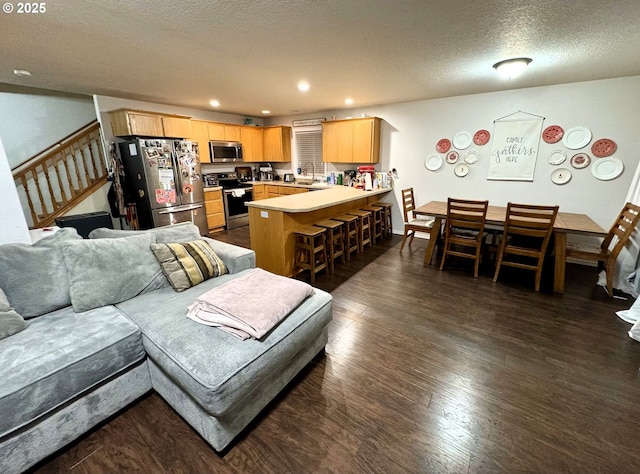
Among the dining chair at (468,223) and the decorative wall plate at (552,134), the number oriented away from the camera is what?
1

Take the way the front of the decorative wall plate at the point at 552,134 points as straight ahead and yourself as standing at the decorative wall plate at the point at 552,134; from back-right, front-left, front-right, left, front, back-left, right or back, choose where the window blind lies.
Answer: right

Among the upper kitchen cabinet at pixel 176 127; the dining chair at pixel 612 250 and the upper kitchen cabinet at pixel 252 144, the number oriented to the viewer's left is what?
1

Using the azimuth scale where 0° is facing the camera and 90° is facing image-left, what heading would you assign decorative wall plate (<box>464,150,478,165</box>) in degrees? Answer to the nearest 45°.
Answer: approximately 0°

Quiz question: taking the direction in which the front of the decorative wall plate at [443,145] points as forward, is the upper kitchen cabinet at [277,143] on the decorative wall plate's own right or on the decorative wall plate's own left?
on the decorative wall plate's own right

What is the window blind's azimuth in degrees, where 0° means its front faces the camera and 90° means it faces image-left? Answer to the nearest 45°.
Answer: approximately 0°

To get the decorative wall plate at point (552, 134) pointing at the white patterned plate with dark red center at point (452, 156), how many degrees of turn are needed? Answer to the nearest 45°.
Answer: approximately 90° to its right

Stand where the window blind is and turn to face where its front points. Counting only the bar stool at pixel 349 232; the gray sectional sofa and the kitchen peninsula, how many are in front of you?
3

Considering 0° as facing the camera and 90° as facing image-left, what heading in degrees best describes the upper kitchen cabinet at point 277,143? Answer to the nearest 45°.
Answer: approximately 45°

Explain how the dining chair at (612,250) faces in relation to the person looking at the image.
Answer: facing to the left of the viewer

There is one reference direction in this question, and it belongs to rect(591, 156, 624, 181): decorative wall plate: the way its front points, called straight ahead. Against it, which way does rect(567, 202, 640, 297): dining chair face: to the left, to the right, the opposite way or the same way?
to the right

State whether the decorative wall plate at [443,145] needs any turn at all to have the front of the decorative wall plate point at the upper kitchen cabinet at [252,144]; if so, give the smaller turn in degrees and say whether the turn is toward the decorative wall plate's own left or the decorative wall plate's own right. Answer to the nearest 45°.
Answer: approximately 90° to the decorative wall plate's own right

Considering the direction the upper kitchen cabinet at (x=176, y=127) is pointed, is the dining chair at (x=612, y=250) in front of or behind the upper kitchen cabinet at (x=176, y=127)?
in front
